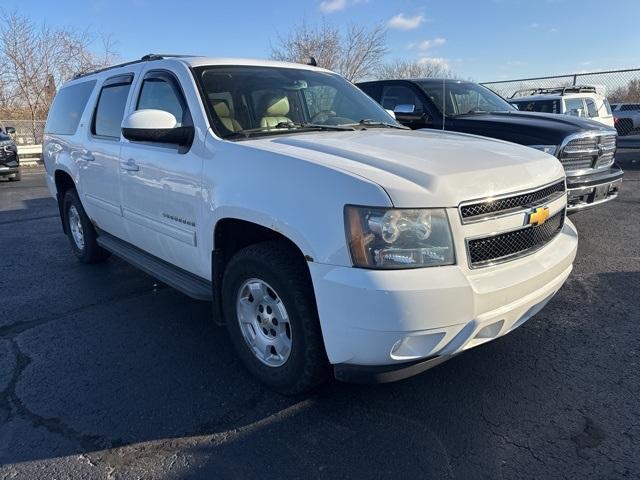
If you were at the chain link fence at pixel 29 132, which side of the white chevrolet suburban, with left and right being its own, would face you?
back

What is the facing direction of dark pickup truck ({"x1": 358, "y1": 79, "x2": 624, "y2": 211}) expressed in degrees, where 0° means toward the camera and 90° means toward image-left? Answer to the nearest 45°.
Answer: approximately 315°

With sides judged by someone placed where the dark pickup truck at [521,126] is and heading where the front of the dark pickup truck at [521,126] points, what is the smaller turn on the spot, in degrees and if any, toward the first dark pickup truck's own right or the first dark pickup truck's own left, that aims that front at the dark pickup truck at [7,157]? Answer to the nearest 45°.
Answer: approximately 135° to the first dark pickup truck's own right

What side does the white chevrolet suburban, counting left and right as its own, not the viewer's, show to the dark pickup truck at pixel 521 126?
left

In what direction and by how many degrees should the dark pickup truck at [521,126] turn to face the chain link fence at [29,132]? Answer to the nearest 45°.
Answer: approximately 180°

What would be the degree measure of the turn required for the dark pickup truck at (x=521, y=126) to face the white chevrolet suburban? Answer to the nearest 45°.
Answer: approximately 45° to its right

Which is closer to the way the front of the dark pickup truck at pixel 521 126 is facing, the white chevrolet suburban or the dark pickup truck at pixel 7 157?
the white chevrolet suburban

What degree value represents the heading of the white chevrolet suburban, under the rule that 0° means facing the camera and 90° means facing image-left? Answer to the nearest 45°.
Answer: approximately 315°
